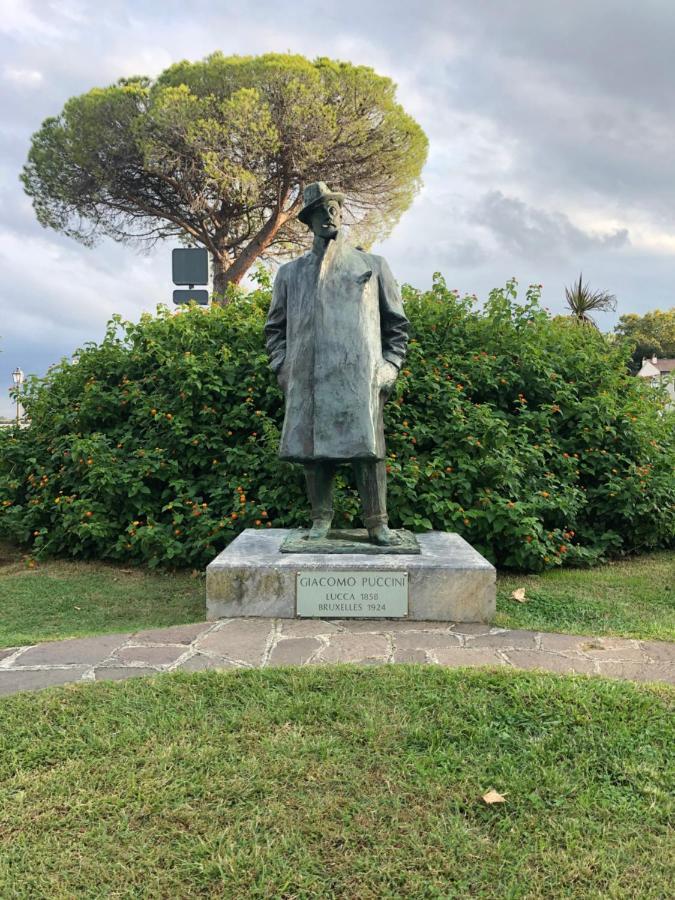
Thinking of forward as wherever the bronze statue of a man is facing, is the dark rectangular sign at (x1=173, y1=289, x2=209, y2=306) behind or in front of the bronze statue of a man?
behind

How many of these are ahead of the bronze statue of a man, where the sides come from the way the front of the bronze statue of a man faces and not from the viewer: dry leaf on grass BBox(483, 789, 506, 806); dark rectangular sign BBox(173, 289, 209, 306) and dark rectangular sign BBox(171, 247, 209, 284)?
1

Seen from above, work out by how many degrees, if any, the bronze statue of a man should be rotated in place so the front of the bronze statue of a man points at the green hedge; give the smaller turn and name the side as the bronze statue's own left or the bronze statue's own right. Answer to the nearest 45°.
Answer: approximately 180°

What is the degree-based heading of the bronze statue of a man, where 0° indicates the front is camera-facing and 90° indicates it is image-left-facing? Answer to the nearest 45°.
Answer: approximately 0°

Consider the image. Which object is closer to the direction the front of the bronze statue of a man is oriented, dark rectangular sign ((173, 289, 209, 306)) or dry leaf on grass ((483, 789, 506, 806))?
the dry leaf on grass

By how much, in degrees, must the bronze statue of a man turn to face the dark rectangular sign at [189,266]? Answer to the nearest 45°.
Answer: approximately 180°

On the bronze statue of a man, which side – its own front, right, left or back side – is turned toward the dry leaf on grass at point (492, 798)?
front

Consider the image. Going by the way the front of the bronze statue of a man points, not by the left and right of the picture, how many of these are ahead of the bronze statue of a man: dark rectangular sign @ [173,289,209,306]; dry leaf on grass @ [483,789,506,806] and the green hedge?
1
